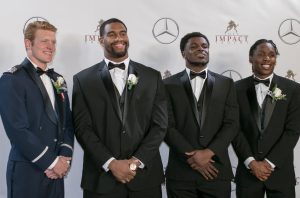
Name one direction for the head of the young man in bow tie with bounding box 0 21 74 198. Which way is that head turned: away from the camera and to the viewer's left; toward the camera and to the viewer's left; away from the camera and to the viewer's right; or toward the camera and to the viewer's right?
toward the camera and to the viewer's right

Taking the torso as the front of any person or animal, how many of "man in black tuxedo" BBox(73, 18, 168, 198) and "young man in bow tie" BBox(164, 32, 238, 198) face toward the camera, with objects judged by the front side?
2

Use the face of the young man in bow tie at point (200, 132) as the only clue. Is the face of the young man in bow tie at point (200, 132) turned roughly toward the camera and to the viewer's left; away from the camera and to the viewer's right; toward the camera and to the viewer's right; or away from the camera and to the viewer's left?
toward the camera and to the viewer's right

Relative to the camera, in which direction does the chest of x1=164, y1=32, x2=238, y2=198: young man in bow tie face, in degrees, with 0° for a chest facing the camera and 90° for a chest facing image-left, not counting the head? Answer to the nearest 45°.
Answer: approximately 0°

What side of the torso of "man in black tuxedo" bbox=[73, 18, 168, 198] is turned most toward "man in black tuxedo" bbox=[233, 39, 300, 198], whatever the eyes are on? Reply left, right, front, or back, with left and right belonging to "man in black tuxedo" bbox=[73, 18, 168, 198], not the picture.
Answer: left

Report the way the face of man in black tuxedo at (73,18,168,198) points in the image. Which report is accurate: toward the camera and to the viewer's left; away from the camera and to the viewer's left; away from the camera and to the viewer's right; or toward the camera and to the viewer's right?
toward the camera and to the viewer's right

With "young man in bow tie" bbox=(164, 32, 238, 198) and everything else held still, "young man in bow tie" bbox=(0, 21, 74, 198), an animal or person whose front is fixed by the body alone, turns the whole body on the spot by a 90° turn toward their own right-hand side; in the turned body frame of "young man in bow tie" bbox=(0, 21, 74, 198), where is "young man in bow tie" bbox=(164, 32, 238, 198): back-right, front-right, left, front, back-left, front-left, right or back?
back-left

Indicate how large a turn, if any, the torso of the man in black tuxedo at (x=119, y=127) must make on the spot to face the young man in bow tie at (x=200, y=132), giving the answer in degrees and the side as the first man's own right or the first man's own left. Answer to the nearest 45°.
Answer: approximately 90° to the first man's own left

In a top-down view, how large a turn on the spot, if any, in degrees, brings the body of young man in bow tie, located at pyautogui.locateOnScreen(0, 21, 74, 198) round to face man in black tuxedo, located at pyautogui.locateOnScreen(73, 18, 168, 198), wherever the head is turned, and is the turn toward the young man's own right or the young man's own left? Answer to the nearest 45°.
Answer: approximately 45° to the young man's own left

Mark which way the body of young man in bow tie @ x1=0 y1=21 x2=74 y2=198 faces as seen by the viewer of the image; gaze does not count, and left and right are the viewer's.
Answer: facing the viewer and to the right of the viewer
